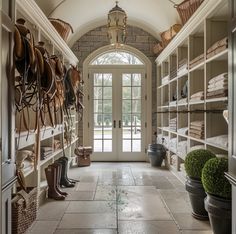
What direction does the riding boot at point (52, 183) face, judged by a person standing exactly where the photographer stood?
facing to the right of the viewer

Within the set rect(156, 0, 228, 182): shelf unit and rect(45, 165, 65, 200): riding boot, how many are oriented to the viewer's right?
1

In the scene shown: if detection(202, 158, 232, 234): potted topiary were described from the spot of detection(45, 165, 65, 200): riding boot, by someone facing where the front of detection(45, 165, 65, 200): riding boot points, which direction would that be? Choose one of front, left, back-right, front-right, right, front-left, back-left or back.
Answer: front-right

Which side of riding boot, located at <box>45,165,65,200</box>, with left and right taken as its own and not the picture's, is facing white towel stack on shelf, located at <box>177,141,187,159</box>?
front

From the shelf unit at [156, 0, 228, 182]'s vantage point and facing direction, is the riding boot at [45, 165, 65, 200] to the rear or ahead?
ahead

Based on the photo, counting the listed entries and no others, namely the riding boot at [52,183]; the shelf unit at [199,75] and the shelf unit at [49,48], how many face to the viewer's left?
1

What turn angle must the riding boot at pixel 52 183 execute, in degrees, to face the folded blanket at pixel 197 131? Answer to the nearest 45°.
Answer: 0° — it already faces it

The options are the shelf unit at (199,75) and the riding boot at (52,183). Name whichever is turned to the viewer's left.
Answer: the shelf unit

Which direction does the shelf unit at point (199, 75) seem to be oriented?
to the viewer's left

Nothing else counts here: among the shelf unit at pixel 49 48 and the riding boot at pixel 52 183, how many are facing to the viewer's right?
2

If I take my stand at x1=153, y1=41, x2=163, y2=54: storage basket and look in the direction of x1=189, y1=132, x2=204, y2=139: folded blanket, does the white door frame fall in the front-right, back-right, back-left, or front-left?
back-right

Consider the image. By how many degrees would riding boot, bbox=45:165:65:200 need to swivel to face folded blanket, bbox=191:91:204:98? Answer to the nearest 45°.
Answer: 0° — it already faces it

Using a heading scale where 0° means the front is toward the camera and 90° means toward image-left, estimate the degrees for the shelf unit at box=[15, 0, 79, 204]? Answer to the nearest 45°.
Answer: approximately 270°
